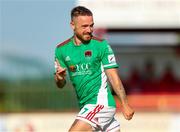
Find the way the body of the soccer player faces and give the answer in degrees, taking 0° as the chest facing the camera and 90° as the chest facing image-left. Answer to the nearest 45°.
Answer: approximately 45°
